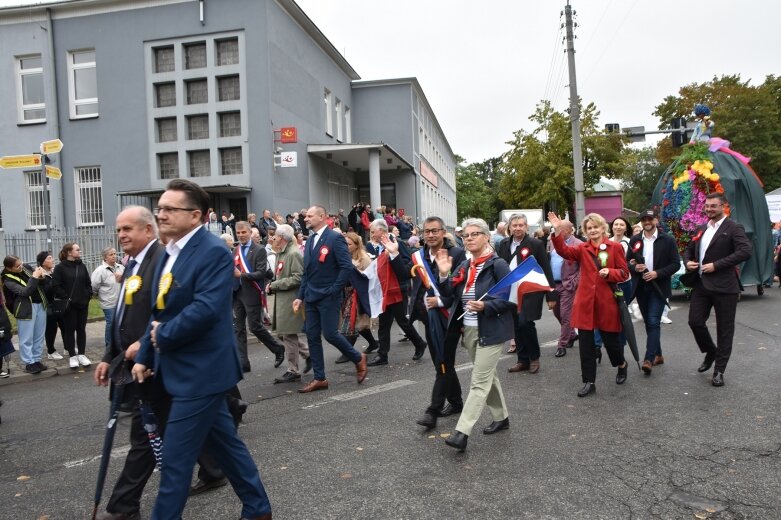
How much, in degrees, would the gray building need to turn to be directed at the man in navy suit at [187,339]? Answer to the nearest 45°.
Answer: approximately 45° to its right

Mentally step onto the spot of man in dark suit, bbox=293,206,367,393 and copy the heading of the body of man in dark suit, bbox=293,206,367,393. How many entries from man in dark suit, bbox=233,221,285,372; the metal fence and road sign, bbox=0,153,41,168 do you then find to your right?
3

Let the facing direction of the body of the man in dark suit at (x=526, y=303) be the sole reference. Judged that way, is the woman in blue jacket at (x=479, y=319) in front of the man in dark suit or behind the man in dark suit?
in front

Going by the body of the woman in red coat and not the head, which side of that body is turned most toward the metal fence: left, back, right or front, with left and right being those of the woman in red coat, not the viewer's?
right

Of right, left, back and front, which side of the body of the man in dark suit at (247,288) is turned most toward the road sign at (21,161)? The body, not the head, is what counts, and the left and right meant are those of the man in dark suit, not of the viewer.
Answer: right

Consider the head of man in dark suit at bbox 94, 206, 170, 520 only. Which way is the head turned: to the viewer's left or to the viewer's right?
to the viewer's left

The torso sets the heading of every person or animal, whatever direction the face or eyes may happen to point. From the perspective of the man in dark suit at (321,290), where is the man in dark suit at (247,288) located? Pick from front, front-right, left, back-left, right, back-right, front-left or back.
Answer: right

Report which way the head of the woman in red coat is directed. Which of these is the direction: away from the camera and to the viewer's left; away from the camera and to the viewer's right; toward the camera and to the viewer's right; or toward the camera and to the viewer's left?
toward the camera and to the viewer's left

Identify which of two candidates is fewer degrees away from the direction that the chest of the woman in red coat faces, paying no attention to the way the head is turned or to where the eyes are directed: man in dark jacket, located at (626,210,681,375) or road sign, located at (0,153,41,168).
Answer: the road sign
